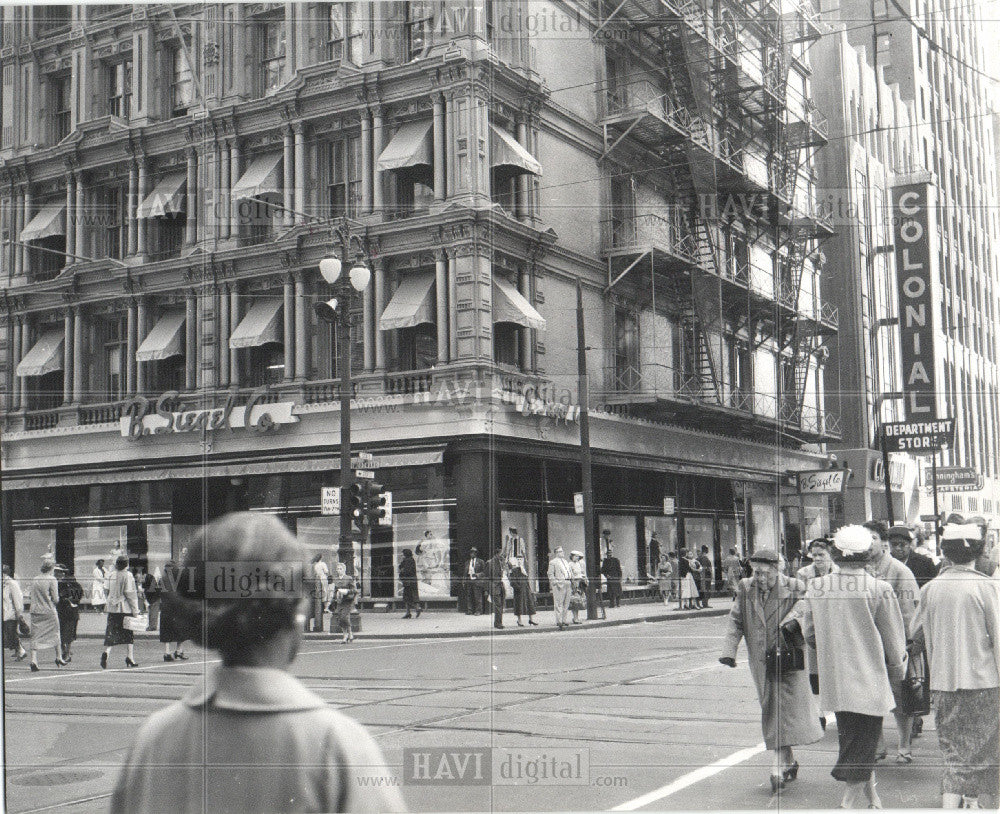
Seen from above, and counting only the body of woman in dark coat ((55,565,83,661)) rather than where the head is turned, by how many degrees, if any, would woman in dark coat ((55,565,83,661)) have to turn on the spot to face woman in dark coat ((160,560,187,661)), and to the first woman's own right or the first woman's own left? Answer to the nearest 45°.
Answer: approximately 135° to the first woman's own left

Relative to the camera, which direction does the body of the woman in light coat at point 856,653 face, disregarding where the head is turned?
away from the camera

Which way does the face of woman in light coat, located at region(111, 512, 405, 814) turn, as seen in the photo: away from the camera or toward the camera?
away from the camera

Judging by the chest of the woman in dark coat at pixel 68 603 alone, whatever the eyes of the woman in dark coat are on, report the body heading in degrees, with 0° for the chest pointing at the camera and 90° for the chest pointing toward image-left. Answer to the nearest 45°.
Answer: approximately 90°

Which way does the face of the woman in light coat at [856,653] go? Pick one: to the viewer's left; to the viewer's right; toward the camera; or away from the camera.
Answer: away from the camera

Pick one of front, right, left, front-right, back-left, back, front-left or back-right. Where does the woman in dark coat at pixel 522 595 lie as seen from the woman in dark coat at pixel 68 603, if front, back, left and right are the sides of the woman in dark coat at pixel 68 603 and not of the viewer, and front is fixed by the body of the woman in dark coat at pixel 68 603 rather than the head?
back-left

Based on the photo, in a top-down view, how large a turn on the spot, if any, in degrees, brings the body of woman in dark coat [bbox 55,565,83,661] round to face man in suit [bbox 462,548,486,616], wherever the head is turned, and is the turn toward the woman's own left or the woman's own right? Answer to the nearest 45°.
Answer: approximately 135° to the woman's own left
